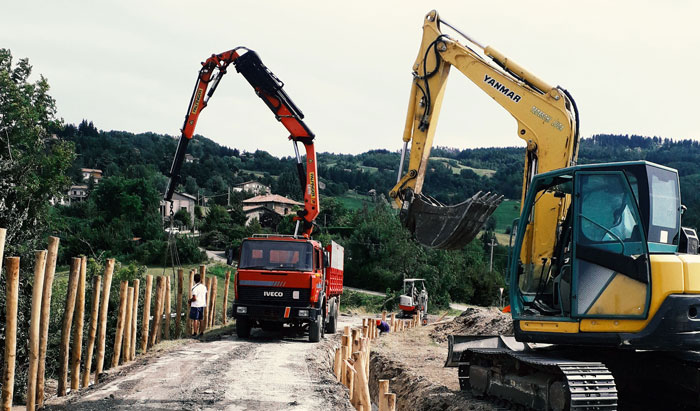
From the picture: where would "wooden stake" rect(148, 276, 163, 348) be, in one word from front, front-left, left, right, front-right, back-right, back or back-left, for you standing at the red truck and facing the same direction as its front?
right

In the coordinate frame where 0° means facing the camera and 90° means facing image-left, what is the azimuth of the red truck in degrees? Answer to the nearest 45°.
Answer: approximately 0°

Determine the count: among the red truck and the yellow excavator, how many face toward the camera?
1

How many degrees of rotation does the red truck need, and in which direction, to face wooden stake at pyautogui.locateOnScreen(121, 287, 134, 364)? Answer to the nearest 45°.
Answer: approximately 45° to its right

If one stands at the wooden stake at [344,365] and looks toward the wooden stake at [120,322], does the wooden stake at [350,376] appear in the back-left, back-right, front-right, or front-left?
back-left

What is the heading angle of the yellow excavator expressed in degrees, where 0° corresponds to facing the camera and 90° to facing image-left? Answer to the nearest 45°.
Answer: approximately 135°

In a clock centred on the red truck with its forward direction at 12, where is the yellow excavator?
The yellow excavator is roughly at 11 o'clock from the red truck.

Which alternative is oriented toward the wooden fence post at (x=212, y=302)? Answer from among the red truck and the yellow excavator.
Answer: the yellow excavator

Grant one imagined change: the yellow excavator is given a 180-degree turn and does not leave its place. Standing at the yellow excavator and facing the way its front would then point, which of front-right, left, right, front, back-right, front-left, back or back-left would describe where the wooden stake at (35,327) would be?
back-right

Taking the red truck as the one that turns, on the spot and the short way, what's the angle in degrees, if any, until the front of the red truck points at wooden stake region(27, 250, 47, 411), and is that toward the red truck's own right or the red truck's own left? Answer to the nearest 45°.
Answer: approximately 45° to the red truck's own right

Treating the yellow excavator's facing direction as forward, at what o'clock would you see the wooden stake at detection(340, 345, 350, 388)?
The wooden stake is roughly at 12 o'clock from the yellow excavator.

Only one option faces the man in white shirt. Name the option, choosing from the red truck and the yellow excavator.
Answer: the yellow excavator

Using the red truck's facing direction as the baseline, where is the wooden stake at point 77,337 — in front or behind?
in front

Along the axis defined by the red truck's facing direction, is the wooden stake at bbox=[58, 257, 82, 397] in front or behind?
in front
